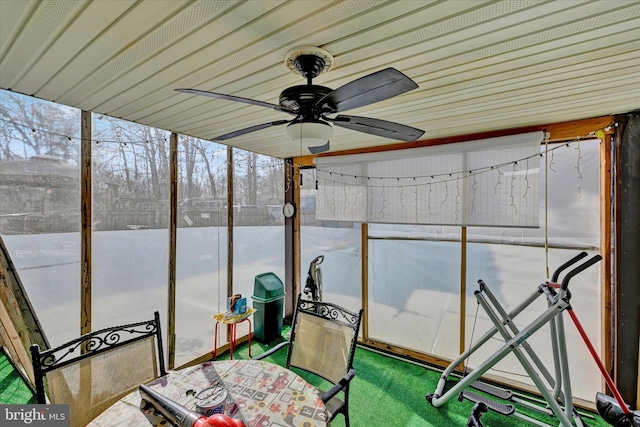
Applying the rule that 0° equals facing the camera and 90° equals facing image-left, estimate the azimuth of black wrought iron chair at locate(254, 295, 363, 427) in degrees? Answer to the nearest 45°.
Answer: approximately 45°

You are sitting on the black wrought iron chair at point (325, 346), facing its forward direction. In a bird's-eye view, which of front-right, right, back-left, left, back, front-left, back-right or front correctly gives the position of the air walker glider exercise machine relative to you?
back-left

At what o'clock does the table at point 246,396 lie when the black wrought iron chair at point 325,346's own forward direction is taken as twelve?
The table is roughly at 12 o'clock from the black wrought iron chair.

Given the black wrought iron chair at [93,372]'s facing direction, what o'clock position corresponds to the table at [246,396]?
The table is roughly at 12 o'clock from the black wrought iron chair.
